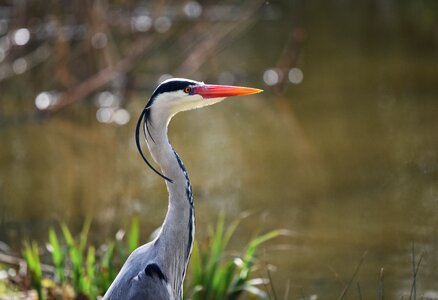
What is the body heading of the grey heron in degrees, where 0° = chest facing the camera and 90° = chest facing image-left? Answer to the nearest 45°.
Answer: approximately 270°
